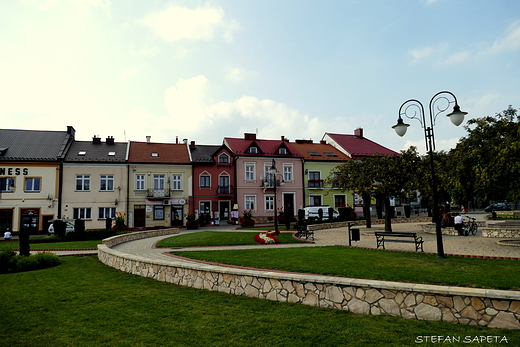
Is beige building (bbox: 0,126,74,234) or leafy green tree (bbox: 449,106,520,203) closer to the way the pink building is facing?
the leafy green tree

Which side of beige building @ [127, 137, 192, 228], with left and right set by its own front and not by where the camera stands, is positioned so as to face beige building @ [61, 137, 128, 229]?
right

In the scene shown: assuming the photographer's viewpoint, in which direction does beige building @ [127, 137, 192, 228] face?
facing the viewer

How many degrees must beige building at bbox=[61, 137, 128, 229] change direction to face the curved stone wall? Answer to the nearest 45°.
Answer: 0° — it already faces it

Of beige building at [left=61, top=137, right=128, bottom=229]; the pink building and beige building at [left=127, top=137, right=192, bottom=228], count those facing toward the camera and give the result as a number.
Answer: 3

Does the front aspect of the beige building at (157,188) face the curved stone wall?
yes

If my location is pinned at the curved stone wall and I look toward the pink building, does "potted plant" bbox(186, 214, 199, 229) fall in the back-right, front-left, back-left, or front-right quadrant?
front-left

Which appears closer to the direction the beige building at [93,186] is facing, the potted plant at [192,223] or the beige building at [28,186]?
the potted plant

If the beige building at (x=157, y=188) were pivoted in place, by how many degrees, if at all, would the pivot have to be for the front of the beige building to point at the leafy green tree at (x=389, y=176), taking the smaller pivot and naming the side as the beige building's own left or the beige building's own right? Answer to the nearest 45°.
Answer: approximately 45° to the beige building's own left

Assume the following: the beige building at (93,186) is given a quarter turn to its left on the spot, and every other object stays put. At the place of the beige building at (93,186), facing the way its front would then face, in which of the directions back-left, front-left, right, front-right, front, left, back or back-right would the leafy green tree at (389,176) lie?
front-right

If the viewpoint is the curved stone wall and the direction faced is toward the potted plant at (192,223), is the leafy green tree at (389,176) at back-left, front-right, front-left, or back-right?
front-right

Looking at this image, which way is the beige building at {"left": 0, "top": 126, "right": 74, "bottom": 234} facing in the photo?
toward the camera

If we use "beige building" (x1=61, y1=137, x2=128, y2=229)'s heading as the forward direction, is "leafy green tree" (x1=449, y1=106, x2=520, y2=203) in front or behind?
in front

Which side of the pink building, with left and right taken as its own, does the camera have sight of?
front
